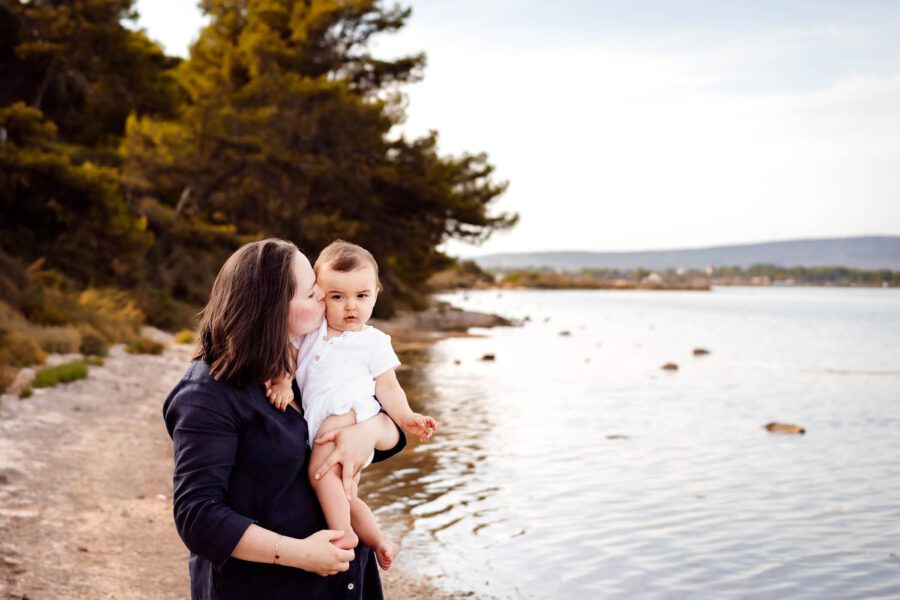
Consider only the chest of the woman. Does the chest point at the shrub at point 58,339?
no

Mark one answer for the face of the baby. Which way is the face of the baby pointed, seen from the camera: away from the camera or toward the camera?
toward the camera

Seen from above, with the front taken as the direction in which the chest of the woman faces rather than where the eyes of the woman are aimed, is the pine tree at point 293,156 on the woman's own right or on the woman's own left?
on the woman's own left

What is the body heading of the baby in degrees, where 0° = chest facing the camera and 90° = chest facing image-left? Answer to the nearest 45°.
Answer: approximately 45°

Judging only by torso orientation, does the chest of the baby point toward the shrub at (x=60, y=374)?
no

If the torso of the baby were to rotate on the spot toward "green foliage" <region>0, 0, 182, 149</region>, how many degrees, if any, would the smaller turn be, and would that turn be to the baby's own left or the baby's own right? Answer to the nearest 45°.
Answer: approximately 135° to the baby's own right

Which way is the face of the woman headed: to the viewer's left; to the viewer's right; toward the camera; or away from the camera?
to the viewer's right

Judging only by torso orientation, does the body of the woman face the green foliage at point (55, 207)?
no

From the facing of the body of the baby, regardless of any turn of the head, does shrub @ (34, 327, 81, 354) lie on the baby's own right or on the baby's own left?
on the baby's own right

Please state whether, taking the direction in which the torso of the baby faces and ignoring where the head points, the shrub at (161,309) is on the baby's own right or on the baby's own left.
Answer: on the baby's own right

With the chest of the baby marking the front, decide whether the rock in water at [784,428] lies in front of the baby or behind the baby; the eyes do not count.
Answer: behind

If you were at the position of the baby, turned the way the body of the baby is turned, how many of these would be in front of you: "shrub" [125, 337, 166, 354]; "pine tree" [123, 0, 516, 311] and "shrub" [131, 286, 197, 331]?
0
